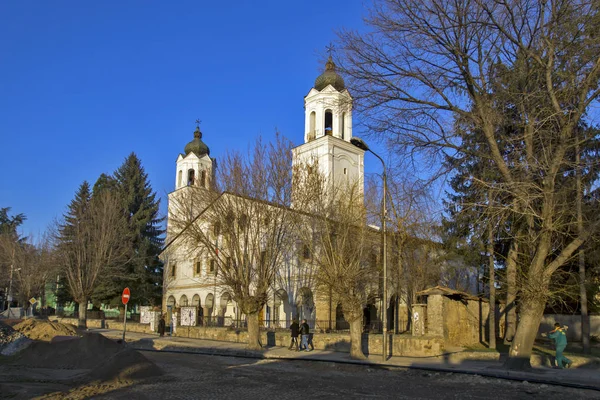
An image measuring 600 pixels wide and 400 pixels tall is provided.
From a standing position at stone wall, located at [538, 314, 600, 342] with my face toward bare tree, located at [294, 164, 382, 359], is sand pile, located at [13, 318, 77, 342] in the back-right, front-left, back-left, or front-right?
front-right

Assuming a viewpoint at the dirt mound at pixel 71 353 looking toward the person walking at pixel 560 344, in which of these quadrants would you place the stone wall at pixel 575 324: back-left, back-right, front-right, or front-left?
front-left

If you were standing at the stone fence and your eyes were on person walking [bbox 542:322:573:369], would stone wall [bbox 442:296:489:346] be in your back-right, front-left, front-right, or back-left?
front-left

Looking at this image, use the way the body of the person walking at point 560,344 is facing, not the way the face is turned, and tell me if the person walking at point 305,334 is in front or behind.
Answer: in front

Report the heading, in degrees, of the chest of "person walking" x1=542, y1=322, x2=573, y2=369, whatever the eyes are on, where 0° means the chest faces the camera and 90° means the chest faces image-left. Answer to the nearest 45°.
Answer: approximately 90°

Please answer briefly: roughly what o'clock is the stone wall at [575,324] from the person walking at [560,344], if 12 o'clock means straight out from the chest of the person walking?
The stone wall is roughly at 3 o'clock from the person walking.

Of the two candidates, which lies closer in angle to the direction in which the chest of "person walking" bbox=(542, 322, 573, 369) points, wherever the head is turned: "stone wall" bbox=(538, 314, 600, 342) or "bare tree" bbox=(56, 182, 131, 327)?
the bare tree

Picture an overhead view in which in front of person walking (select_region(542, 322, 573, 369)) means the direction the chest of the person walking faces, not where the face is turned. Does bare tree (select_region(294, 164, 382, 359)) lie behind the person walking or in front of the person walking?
in front

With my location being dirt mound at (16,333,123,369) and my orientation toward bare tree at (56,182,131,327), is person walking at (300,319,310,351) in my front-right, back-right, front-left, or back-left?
front-right
